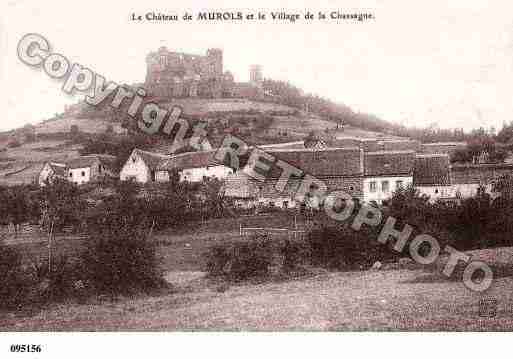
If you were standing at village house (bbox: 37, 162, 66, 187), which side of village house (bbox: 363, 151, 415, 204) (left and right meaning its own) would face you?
right

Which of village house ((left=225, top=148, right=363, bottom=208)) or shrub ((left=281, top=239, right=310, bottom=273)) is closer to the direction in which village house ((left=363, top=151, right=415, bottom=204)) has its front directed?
the shrub

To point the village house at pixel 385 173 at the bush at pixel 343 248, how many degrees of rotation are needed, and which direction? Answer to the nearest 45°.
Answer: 0° — it already faces it

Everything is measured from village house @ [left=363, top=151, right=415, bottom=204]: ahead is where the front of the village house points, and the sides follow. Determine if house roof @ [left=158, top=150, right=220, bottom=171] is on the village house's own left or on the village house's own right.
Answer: on the village house's own right

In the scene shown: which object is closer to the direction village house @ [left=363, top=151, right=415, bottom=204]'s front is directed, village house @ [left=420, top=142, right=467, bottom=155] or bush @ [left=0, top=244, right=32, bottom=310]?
the bush

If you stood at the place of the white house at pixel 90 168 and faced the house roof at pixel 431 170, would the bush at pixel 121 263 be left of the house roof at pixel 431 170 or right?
right

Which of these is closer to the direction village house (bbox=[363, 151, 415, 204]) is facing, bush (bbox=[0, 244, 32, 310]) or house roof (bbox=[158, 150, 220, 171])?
the bush

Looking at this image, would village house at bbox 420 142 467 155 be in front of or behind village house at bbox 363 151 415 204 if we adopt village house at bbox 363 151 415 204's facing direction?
behind

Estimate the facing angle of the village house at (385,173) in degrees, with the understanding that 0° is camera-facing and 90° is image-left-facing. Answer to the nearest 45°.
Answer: approximately 0°
